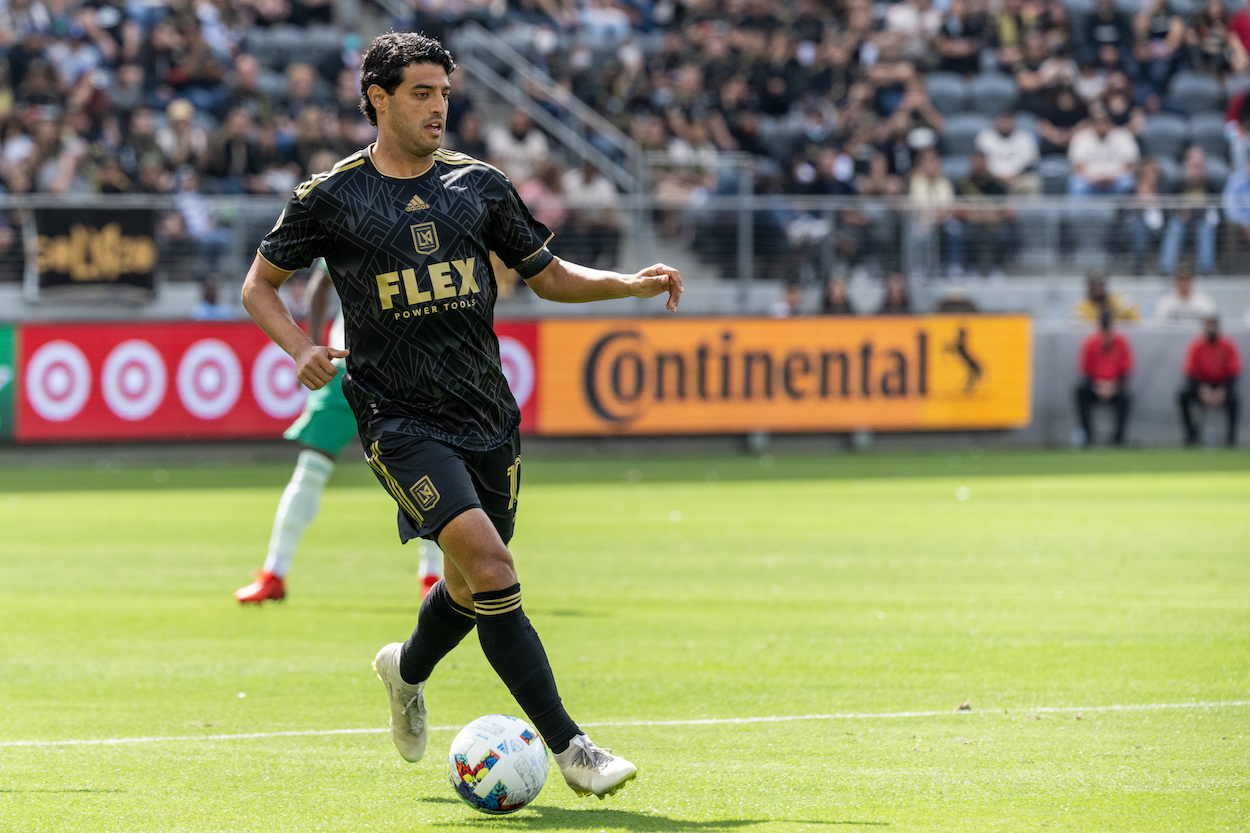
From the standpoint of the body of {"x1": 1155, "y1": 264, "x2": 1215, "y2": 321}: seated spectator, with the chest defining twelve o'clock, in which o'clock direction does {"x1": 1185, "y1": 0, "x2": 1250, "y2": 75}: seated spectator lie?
{"x1": 1185, "y1": 0, "x2": 1250, "y2": 75}: seated spectator is roughly at 6 o'clock from {"x1": 1155, "y1": 264, "x2": 1215, "y2": 321}: seated spectator.

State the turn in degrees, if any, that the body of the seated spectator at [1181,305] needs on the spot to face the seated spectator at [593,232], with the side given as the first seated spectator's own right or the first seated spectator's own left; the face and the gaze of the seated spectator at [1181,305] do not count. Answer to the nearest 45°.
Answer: approximately 45° to the first seated spectator's own right

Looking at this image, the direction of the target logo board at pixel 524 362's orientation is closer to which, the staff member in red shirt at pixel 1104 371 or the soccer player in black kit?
the soccer player in black kit

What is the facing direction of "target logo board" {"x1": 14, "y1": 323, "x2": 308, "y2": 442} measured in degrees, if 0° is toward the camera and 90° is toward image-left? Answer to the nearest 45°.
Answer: approximately 0°

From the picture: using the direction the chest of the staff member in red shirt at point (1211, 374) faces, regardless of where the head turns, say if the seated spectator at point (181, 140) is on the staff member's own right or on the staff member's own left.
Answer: on the staff member's own right

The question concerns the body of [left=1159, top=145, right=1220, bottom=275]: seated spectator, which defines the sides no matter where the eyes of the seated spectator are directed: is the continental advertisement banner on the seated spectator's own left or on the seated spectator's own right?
on the seated spectator's own right

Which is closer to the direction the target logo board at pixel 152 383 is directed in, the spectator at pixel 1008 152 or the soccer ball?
the soccer ball
